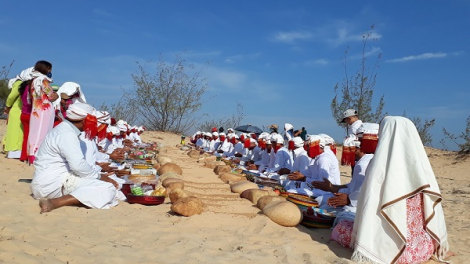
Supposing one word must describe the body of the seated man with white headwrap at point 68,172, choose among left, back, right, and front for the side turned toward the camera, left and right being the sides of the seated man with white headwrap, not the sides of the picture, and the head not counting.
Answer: right

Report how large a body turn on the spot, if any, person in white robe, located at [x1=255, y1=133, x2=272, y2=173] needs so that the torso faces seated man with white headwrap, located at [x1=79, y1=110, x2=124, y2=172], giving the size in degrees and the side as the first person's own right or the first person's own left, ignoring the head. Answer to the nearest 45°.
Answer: approximately 45° to the first person's own left

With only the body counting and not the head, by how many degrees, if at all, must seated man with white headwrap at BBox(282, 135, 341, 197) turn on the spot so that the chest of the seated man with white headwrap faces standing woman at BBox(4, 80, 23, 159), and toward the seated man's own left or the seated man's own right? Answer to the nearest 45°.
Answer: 0° — they already face them

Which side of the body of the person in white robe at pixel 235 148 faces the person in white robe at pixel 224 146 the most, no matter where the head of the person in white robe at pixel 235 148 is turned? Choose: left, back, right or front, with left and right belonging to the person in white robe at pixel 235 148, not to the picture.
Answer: right

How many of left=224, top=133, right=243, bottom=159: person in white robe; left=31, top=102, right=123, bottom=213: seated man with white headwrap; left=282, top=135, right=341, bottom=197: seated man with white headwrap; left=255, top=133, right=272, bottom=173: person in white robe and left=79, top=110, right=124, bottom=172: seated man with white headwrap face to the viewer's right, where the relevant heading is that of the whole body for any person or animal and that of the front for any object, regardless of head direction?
2

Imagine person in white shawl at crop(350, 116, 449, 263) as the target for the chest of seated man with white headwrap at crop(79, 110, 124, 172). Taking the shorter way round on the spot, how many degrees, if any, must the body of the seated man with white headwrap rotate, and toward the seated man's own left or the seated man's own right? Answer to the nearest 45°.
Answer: approximately 45° to the seated man's own right

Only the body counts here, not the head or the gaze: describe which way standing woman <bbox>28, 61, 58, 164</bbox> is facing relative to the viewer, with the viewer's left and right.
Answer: facing to the right of the viewer

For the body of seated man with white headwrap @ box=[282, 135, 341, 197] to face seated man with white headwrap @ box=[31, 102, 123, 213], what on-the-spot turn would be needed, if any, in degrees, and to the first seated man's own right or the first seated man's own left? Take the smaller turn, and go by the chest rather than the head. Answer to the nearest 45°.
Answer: approximately 45° to the first seated man's own left

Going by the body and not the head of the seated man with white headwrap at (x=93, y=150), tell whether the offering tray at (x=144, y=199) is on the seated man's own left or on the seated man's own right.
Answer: on the seated man's own right

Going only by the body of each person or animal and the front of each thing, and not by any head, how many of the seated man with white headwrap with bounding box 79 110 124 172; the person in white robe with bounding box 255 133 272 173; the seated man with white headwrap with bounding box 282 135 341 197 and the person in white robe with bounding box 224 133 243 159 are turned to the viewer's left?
3

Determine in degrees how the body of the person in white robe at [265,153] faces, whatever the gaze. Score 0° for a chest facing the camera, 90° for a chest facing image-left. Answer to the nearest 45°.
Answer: approximately 90°

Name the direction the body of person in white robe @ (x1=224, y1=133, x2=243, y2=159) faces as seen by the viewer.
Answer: to the viewer's left

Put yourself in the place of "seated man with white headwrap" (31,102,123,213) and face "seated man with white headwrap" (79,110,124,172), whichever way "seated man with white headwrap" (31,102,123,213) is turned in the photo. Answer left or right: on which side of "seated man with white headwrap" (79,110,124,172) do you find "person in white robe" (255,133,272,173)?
right

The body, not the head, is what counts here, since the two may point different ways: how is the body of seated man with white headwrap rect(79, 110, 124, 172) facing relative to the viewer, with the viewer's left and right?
facing to the right of the viewer
